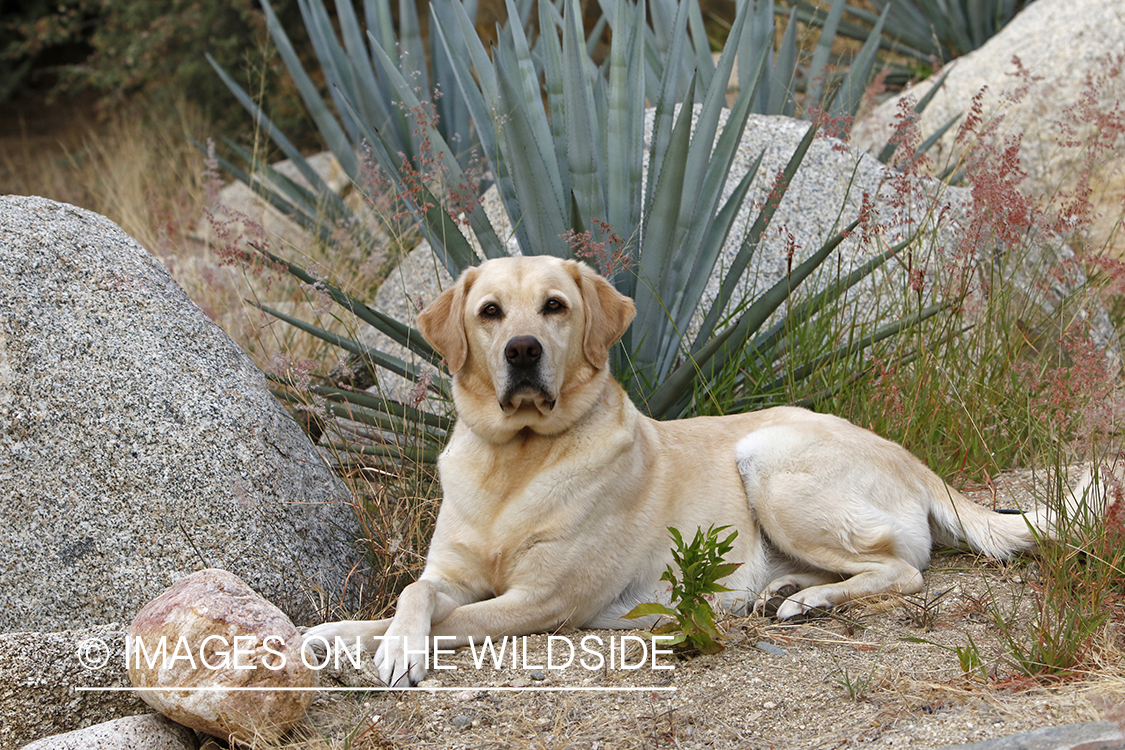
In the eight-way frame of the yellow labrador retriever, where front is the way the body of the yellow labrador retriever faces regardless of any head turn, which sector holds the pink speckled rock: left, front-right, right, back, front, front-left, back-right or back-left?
front

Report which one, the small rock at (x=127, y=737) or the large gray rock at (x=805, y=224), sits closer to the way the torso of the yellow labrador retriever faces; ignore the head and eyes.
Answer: the small rock

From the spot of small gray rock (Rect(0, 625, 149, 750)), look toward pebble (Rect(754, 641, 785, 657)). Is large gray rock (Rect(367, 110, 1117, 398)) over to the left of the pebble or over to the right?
left

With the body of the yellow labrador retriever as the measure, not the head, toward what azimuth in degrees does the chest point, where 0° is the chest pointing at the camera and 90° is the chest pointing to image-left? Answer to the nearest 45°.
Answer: approximately 45°

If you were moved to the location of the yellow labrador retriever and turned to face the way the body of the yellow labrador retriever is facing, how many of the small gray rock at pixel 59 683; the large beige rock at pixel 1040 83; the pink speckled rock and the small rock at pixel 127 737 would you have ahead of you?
3

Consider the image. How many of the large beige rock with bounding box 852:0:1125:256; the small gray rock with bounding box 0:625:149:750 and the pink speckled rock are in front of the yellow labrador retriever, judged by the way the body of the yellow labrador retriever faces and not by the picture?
2

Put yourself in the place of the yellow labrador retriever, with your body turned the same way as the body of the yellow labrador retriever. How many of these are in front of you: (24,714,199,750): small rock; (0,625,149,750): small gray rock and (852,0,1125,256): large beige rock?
2

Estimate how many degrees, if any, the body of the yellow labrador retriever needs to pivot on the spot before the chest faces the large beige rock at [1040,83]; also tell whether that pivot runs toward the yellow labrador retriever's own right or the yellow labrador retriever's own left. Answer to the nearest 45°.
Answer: approximately 180°

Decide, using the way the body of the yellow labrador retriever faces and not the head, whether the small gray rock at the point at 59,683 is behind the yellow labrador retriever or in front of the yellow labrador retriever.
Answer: in front

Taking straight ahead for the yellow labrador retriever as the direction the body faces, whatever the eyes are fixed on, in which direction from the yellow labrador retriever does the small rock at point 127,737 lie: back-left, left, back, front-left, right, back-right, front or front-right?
front

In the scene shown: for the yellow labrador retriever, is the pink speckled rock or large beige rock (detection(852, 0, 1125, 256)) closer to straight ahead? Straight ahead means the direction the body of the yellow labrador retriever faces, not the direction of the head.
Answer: the pink speckled rock

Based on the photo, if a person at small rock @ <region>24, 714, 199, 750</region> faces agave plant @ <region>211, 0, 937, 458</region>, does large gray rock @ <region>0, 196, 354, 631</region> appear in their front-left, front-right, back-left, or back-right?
front-left
